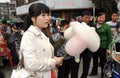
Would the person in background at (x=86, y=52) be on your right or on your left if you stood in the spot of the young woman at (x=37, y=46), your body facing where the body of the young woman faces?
on your left

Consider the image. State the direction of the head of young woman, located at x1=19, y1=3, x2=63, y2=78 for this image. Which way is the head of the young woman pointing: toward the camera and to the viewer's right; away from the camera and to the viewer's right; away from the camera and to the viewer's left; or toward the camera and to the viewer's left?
toward the camera and to the viewer's right

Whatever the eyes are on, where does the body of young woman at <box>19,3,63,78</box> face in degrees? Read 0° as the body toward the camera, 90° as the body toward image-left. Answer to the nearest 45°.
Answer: approximately 315°
